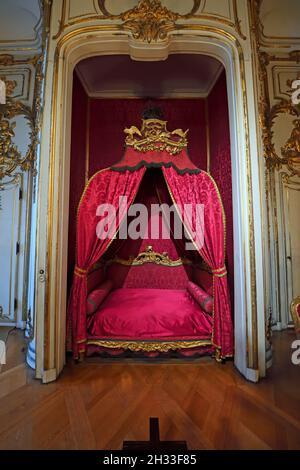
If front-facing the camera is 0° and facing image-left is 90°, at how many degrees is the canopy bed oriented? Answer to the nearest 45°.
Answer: approximately 0°

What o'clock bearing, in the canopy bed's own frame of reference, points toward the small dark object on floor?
The small dark object on floor is roughly at 12 o'clock from the canopy bed.
